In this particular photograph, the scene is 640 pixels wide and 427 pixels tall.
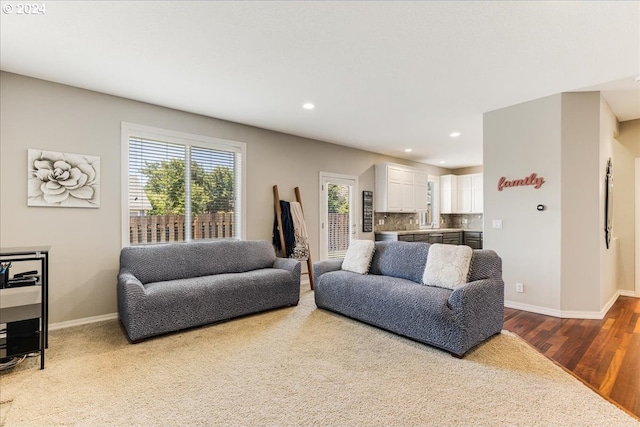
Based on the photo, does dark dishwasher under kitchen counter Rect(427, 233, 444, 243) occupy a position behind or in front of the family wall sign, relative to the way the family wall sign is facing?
behind

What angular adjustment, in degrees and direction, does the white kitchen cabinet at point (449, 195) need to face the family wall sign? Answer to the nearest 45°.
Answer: approximately 45° to its left

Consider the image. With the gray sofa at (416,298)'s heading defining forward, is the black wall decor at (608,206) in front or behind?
behind
